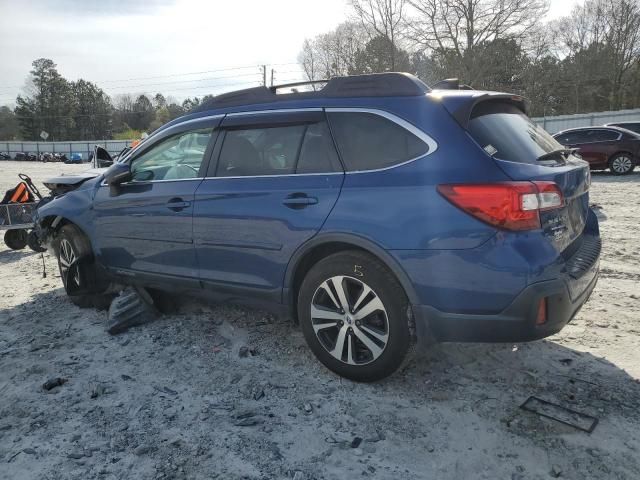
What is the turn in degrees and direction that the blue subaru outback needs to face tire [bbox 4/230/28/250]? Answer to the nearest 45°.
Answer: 0° — it already faces it

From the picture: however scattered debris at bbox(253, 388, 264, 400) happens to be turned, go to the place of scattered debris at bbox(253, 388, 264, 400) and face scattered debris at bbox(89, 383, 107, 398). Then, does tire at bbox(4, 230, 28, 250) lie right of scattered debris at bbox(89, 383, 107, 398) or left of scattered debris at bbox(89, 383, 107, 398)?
right

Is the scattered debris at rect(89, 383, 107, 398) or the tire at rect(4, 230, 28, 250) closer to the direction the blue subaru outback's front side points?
the tire

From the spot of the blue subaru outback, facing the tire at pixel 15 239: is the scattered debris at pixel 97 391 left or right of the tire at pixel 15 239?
left

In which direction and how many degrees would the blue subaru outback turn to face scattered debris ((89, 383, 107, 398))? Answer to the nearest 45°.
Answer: approximately 45° to its left

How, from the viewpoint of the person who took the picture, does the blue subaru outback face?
facing away from the viewer and to the left of the viewer
